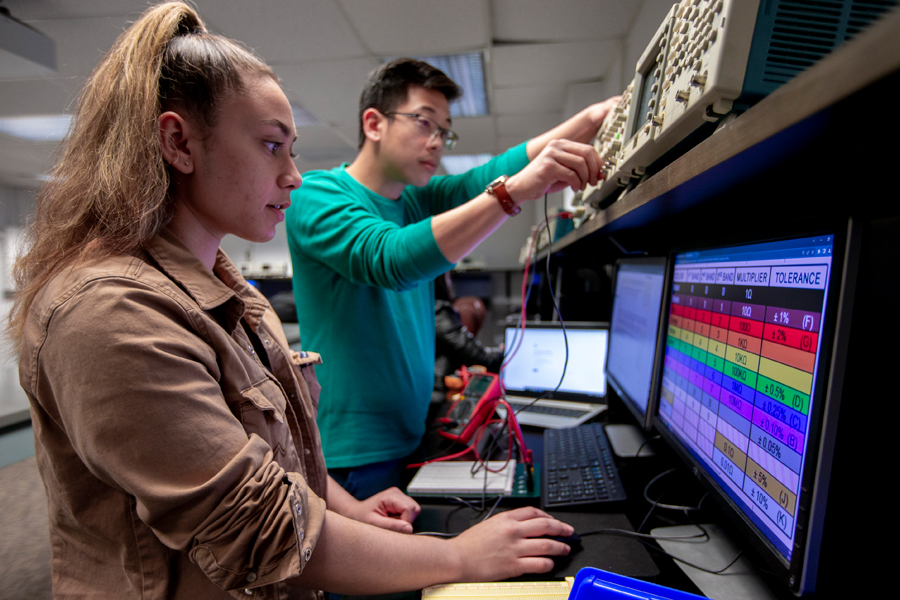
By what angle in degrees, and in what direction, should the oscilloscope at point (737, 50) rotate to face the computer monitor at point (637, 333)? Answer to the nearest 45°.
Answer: approximately 135° to its right

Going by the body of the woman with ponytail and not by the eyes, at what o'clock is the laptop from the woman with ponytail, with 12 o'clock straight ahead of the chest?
The laptop is roughly at 11 o'clock from the woman with ponytail.

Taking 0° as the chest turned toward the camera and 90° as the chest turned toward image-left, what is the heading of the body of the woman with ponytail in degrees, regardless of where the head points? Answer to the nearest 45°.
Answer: approximately 270°

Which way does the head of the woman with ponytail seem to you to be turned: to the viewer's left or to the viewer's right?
to the viewer's right

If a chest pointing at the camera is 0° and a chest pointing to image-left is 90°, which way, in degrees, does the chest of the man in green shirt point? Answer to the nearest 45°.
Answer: approximately 315°

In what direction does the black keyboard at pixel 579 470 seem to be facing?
to the viewer's left

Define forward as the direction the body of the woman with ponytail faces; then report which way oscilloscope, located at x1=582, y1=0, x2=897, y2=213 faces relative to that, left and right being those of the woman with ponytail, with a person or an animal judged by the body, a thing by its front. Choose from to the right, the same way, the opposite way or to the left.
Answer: the opposite way
